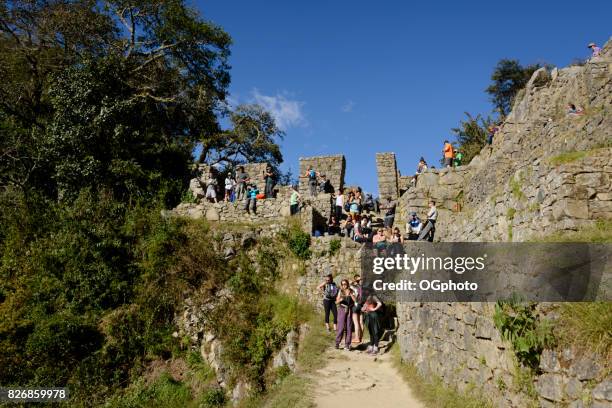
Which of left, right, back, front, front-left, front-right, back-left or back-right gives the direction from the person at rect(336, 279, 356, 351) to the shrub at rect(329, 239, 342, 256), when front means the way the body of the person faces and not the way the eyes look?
back

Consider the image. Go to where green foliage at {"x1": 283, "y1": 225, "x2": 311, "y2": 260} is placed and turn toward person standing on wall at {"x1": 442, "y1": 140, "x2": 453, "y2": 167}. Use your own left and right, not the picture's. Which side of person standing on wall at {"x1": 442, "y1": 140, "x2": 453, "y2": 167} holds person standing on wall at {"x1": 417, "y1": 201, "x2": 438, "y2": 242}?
right

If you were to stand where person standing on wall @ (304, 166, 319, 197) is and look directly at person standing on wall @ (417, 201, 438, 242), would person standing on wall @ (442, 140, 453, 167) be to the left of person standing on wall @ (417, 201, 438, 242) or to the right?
left

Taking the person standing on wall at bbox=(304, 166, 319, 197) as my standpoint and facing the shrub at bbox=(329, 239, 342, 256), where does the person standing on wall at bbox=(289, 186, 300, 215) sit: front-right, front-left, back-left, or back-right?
front-right

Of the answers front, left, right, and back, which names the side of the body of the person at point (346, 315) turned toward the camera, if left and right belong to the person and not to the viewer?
front

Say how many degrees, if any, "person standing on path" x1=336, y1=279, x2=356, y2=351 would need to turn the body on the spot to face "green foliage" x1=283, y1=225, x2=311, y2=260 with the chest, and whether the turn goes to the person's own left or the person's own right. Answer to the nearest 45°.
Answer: approximately 135° to the person's own right

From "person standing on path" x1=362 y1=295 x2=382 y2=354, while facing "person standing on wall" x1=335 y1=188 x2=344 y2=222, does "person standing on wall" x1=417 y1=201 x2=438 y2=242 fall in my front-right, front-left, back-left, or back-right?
front-right

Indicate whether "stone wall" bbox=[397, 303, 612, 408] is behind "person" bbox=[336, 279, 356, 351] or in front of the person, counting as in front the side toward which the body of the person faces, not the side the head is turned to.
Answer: in front

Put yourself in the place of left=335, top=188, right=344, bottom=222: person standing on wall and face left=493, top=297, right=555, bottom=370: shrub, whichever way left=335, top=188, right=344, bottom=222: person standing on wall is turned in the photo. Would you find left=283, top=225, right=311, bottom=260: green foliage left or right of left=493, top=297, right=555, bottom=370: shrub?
right
